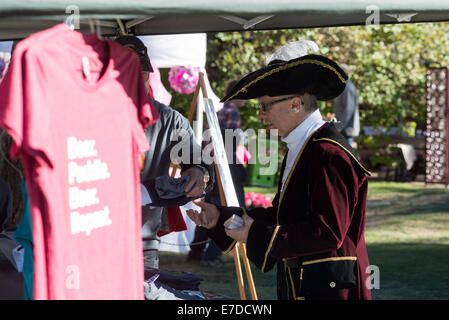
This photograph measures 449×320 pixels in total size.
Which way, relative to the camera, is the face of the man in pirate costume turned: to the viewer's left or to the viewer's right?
to the viewer's left

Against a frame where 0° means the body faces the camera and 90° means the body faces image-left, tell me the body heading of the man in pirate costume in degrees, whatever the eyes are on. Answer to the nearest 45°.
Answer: approximately 90°

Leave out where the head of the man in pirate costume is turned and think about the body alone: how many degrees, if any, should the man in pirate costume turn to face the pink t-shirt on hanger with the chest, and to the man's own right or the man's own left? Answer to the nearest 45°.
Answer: approximately 45° to the man's own left

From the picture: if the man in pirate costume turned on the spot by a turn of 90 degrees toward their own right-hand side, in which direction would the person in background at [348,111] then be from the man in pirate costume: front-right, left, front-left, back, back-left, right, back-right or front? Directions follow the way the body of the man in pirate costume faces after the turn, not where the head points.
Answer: front

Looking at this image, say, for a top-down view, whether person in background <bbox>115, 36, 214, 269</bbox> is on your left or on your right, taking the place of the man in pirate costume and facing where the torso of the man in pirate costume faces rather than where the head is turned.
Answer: on your right
